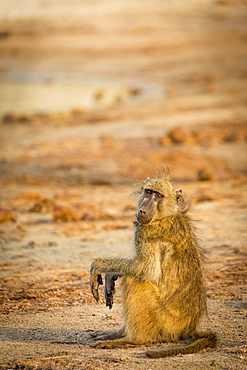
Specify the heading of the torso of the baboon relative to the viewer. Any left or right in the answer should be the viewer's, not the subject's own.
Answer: facing to the left of the viewer
